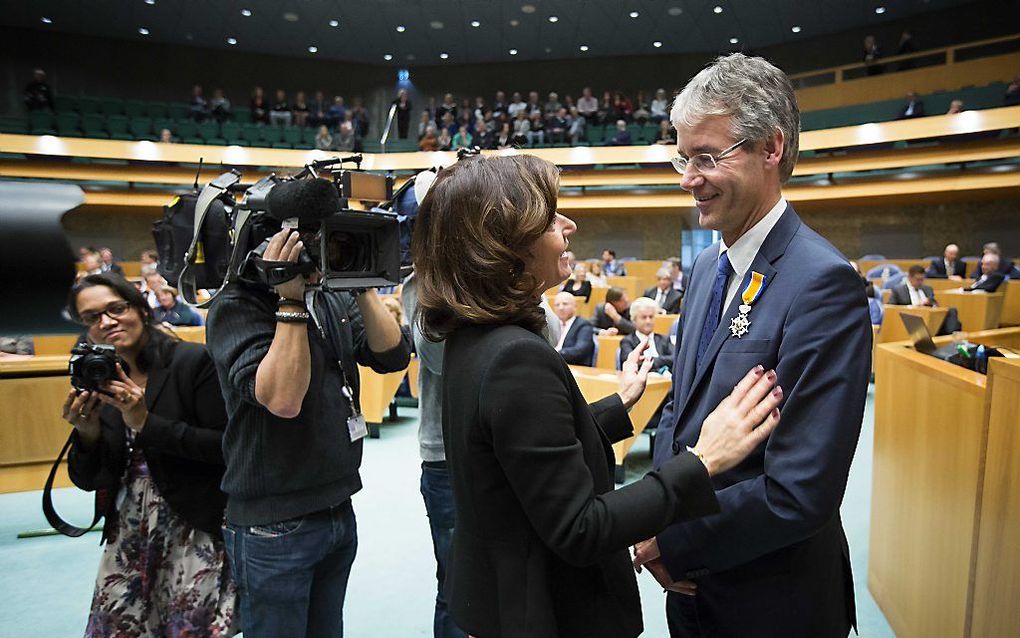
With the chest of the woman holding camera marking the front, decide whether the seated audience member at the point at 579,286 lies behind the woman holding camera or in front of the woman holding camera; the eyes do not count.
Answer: behind

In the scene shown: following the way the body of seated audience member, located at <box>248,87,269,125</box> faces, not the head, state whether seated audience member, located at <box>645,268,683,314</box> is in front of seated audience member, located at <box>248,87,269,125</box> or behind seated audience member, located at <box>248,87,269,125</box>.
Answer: in front

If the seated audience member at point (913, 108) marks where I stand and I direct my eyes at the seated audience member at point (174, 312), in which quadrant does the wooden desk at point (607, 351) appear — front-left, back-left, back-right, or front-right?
front-left

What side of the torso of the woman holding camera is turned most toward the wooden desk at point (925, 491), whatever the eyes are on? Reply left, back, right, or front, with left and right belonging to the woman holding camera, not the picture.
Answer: left

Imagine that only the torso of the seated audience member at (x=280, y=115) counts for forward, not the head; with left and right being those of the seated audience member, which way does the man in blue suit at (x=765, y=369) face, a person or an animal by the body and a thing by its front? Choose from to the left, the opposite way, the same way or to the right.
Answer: to the right

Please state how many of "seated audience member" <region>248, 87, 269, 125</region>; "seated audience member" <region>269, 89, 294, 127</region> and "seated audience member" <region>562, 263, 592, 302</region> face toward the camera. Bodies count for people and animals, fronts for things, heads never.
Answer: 3

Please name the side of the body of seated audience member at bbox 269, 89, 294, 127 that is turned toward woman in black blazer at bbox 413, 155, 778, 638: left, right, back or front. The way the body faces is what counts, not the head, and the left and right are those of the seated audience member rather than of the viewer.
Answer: front

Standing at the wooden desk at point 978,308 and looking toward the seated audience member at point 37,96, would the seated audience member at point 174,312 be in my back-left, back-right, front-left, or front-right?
front-left

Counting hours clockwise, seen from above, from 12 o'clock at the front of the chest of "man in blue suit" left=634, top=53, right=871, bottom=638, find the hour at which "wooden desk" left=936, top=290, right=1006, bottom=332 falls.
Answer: The wooden desk is roughly at 5 o'clock from the man in blue suit.

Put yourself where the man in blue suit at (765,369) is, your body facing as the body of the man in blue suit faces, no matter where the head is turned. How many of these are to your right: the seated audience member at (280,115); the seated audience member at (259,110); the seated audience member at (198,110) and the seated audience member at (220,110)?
4

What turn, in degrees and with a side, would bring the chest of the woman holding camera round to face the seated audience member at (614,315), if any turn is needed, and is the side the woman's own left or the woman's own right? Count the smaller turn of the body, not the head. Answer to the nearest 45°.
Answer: approximately 180°

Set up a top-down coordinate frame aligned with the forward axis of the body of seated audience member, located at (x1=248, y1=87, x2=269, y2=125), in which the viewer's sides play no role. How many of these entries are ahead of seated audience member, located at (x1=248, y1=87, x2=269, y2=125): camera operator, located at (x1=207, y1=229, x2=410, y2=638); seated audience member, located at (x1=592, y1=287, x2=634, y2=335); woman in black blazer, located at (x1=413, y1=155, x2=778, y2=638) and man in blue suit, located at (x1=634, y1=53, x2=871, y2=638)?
4

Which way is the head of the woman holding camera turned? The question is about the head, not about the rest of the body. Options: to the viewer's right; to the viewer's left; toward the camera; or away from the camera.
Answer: toward the camera

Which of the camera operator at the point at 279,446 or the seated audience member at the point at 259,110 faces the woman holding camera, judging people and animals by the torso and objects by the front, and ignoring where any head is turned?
the seated audience member

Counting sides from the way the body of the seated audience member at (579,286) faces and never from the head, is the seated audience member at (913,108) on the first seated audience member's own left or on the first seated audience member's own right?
on the first seated audience member's own left

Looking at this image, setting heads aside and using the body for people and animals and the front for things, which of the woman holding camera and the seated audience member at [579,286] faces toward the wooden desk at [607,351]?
the seated audience member

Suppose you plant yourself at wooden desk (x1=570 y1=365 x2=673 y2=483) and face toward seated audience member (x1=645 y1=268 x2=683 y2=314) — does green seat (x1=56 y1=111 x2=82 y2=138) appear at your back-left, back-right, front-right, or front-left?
front-left

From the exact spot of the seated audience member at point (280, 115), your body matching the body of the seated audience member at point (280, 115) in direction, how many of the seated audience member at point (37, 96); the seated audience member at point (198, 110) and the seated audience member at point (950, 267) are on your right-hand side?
2

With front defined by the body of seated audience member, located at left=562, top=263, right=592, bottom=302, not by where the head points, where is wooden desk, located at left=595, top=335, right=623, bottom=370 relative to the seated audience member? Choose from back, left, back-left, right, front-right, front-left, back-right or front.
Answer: front

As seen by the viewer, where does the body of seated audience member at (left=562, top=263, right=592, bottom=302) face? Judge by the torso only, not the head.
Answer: toward the camera

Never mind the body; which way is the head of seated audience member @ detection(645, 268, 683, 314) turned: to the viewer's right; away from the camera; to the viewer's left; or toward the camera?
toward the camera
